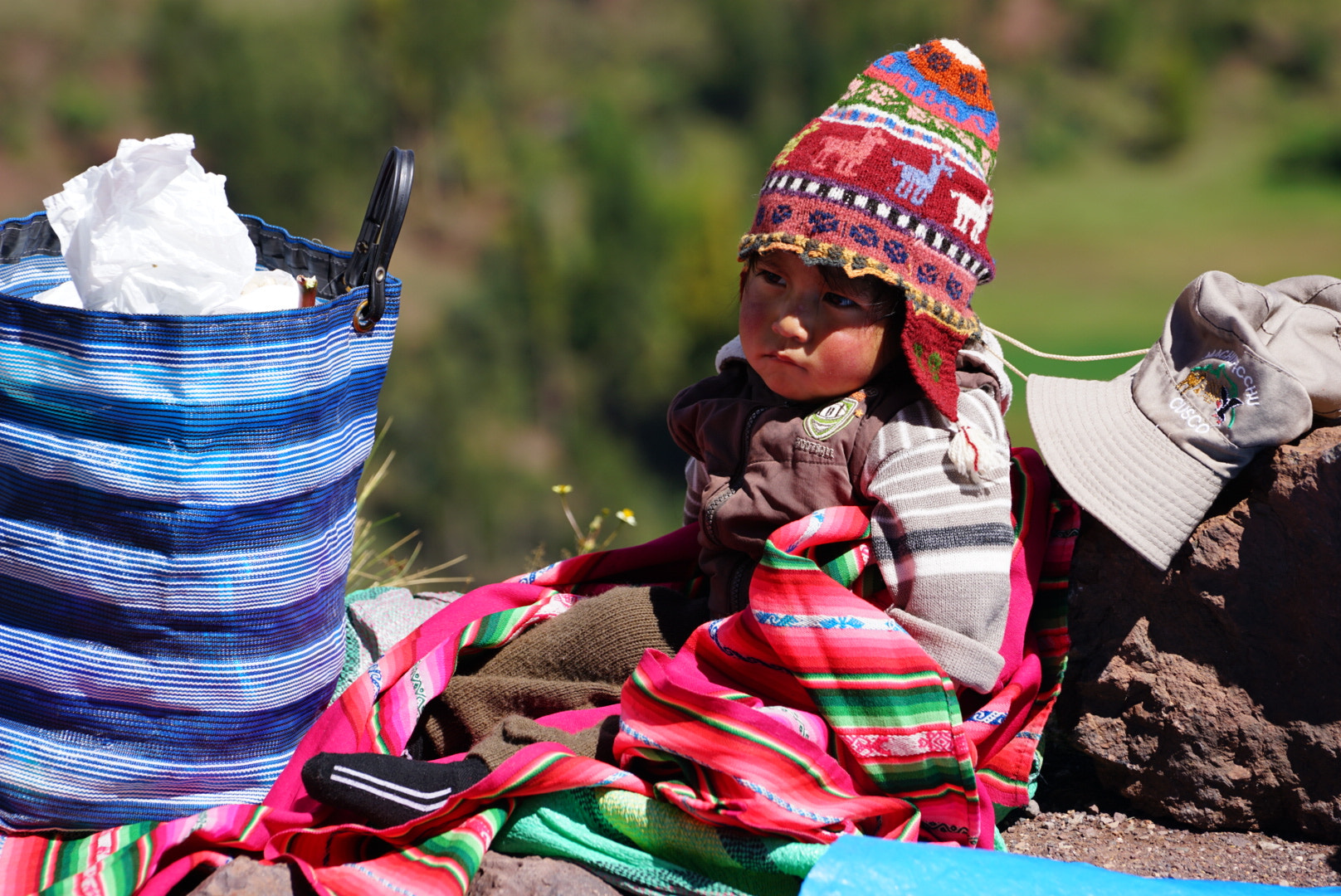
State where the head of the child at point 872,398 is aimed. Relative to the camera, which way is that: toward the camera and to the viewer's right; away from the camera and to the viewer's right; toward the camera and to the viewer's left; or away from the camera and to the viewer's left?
toward the camera and to the viewer's left

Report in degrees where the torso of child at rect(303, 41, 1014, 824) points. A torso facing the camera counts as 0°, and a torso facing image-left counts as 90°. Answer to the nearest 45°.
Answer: approximately 45°

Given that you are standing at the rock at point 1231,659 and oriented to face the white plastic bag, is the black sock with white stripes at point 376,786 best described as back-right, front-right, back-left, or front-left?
front-left

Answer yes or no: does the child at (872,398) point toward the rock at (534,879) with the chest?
yes

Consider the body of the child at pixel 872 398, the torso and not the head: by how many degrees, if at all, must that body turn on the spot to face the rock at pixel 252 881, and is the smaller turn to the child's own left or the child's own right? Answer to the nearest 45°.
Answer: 0° — they already face it
